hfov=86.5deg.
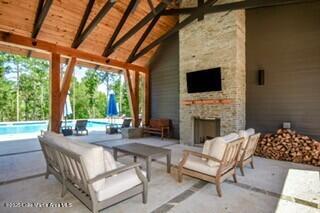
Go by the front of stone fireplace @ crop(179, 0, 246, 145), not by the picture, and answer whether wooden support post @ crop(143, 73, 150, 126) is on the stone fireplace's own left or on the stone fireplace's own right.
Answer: on the stone fireplace's own right

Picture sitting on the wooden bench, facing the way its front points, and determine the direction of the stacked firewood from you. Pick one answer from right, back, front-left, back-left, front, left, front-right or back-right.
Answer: left

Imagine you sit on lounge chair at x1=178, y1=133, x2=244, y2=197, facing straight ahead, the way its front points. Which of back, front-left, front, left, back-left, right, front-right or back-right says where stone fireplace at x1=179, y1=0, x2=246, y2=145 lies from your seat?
front-right

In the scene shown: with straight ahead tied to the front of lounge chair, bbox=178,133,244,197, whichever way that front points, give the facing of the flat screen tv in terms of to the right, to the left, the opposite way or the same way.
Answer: to the left

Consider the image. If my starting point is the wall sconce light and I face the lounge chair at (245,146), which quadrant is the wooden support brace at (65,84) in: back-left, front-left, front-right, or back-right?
front-right

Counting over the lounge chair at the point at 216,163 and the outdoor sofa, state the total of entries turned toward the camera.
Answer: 0

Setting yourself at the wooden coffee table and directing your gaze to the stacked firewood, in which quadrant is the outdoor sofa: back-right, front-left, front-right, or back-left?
back-right

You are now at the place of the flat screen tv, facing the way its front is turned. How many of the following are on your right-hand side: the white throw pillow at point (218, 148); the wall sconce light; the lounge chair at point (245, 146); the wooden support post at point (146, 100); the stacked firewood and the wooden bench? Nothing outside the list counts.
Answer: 2

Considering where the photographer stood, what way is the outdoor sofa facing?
facing away from the viewer and to the right of the viewer

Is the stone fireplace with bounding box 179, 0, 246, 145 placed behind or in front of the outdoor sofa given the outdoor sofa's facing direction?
in front

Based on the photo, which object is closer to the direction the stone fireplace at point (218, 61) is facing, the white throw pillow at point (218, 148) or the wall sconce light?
the white throw pillow

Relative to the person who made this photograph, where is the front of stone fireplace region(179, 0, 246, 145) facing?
facing the viewer and to the left of the viewer

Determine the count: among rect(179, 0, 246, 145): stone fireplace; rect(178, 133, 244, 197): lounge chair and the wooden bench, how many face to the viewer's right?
0

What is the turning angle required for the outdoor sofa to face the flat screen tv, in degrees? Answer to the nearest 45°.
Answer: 0° — it already faces it

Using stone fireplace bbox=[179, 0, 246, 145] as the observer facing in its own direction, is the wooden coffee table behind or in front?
in front

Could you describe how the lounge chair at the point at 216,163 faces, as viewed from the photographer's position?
facing away from the viewer and to the left of the viewer

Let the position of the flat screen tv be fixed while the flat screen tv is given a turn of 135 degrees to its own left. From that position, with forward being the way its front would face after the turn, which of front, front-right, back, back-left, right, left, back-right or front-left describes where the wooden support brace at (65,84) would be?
back

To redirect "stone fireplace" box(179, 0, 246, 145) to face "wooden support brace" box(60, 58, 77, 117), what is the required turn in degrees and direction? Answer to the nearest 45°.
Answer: approximately 45° to its right

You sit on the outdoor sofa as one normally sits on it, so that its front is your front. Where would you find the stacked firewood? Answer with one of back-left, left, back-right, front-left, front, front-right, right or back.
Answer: front-right

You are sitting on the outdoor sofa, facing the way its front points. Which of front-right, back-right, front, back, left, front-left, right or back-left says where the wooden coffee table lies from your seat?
front

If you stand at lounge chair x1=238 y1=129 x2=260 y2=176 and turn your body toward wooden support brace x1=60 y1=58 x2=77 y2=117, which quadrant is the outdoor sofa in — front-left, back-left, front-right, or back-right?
front-left
